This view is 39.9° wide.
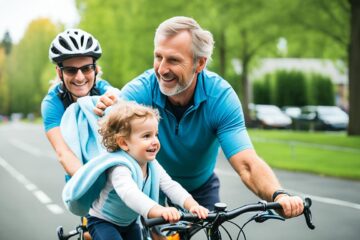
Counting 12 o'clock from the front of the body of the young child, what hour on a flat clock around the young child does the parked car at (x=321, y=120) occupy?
The parked car is roughly at 8 o'clock from the young child.

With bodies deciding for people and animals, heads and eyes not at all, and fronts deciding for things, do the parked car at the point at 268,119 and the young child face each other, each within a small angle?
no

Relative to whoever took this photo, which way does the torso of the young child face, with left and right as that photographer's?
facing the viewer and to the right of the viewer

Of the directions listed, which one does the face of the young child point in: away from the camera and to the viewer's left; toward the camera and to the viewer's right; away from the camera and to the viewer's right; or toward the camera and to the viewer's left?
toward the camera and to the viewer's right

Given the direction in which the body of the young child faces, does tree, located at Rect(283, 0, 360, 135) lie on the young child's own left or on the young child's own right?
on the young child's own left

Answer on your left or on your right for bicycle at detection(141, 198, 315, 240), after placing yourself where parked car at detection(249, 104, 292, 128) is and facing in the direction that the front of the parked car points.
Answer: on your right

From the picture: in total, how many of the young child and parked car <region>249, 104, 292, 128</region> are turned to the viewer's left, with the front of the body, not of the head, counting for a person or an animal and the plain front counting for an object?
0

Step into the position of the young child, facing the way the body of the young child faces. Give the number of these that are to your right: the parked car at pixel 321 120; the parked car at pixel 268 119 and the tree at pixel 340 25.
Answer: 0

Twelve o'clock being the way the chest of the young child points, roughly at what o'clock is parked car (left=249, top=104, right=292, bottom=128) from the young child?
The parked car is roughly at 8 o'clock from the young child.
